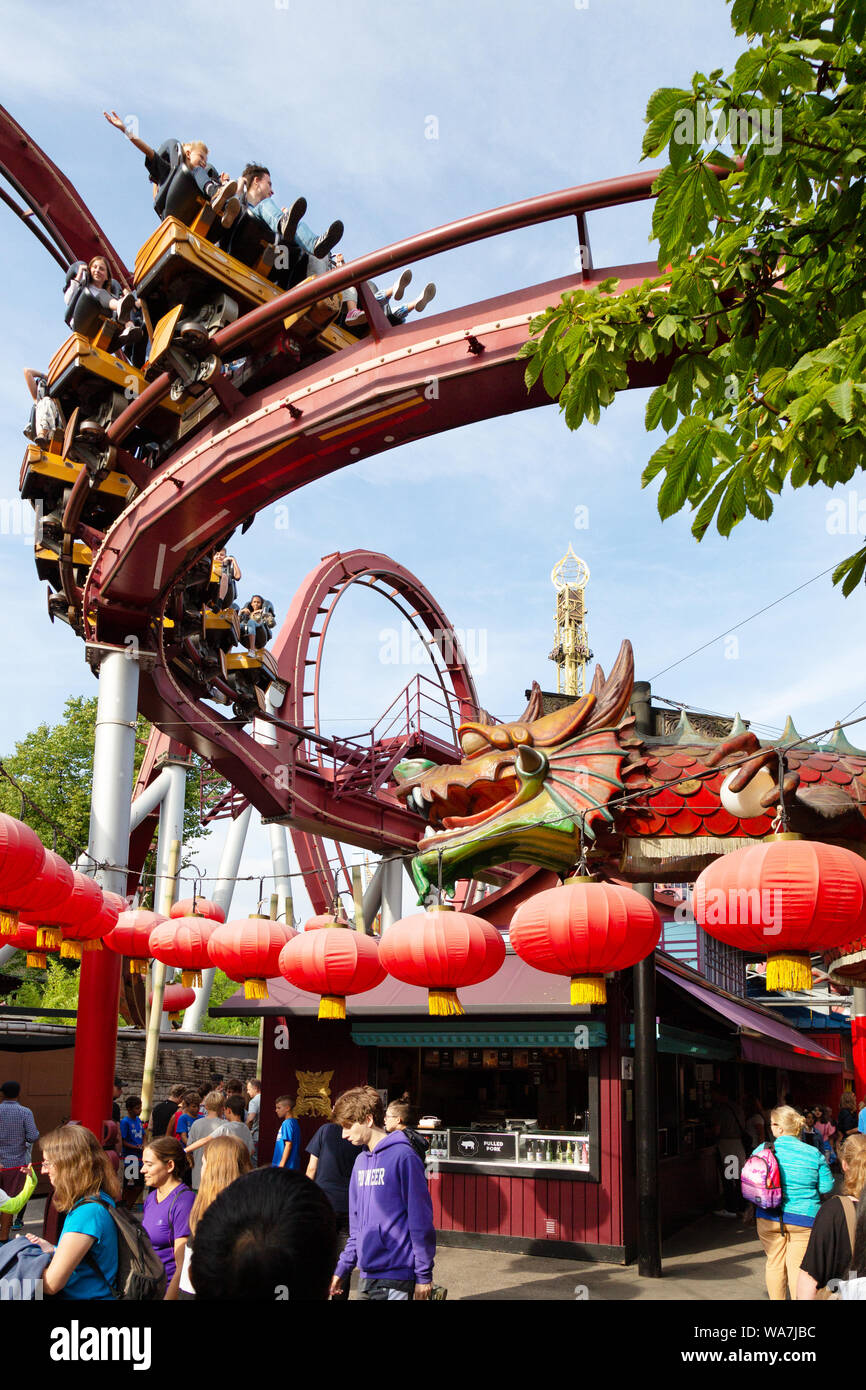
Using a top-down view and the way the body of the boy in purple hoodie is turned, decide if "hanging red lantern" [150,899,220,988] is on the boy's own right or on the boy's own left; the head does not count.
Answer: on the boy's own right

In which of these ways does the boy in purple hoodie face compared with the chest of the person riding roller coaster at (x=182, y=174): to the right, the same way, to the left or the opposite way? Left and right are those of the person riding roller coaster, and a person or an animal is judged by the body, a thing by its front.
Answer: to the right

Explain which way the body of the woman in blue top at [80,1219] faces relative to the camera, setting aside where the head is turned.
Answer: to the viewer's left
